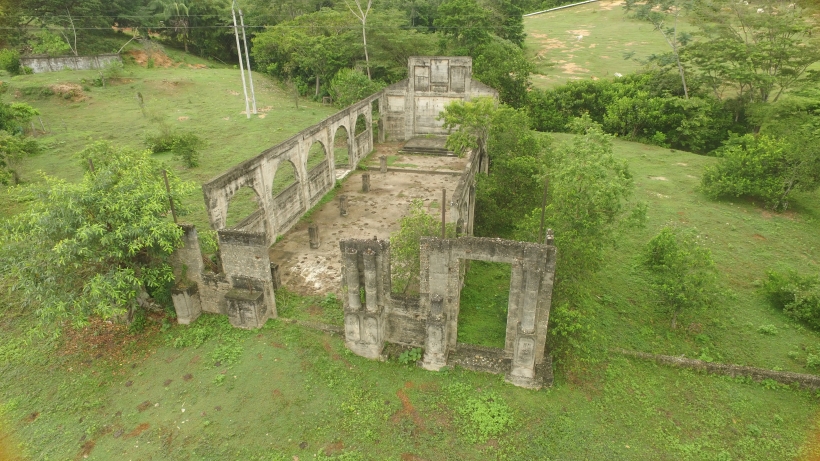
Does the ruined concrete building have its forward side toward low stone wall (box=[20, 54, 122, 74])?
no

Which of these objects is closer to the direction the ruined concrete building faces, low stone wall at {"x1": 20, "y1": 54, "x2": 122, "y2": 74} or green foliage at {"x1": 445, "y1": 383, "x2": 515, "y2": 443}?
the green foliage

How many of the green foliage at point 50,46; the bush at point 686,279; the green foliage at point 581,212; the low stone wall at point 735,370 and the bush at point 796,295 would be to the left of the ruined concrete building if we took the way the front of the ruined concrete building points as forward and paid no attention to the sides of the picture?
4

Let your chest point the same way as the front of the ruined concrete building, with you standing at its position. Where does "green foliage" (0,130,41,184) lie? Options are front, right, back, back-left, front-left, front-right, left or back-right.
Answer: back-right

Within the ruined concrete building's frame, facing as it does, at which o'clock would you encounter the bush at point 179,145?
The bush is roughly at 5 o'clock from the ruined concrete building.

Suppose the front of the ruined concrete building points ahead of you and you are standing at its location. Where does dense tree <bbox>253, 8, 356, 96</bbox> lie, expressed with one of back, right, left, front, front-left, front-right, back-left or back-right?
back

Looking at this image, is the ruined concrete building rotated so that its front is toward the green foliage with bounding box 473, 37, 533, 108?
no

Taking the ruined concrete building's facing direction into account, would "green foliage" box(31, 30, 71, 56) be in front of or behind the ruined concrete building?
behind

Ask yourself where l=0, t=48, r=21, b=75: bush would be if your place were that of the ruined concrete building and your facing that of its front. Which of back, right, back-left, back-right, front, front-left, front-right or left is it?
back-right

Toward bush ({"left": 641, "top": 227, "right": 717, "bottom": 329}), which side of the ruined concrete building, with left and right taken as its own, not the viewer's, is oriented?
left

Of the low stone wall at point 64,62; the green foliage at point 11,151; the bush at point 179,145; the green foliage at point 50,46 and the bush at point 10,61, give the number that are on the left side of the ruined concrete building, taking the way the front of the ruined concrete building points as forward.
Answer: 0

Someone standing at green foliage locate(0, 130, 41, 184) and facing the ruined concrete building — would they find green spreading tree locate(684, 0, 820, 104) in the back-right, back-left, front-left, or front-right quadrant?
front-left

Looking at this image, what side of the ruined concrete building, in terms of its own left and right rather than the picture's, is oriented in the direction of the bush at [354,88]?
back

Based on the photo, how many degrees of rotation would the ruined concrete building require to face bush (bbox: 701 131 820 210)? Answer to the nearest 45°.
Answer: approximately 135° to its left

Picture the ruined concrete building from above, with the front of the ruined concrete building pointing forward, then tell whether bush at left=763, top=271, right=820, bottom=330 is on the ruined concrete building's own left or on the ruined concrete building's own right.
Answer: on the ruined concrete building's own left

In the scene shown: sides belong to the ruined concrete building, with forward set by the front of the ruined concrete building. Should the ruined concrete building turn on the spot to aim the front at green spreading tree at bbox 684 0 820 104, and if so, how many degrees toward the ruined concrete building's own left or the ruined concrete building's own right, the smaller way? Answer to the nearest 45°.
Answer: approximately 135° to the ruined concrete building's own left

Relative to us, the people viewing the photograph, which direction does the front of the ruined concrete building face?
facing the viewer
